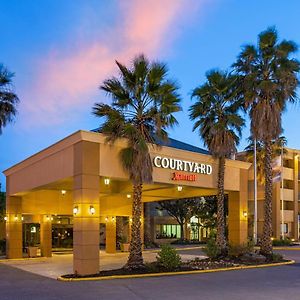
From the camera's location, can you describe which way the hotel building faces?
facing the viewer and to the right of the viewer

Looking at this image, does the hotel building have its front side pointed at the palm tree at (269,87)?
no

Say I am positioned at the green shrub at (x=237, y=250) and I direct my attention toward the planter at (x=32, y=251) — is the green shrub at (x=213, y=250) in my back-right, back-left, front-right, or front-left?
front-left

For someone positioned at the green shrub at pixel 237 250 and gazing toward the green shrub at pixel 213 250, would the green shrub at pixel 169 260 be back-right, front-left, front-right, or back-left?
front-left

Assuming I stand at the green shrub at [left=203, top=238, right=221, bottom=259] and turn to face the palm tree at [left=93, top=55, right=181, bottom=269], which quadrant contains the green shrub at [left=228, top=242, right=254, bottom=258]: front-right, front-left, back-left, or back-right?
back-left
